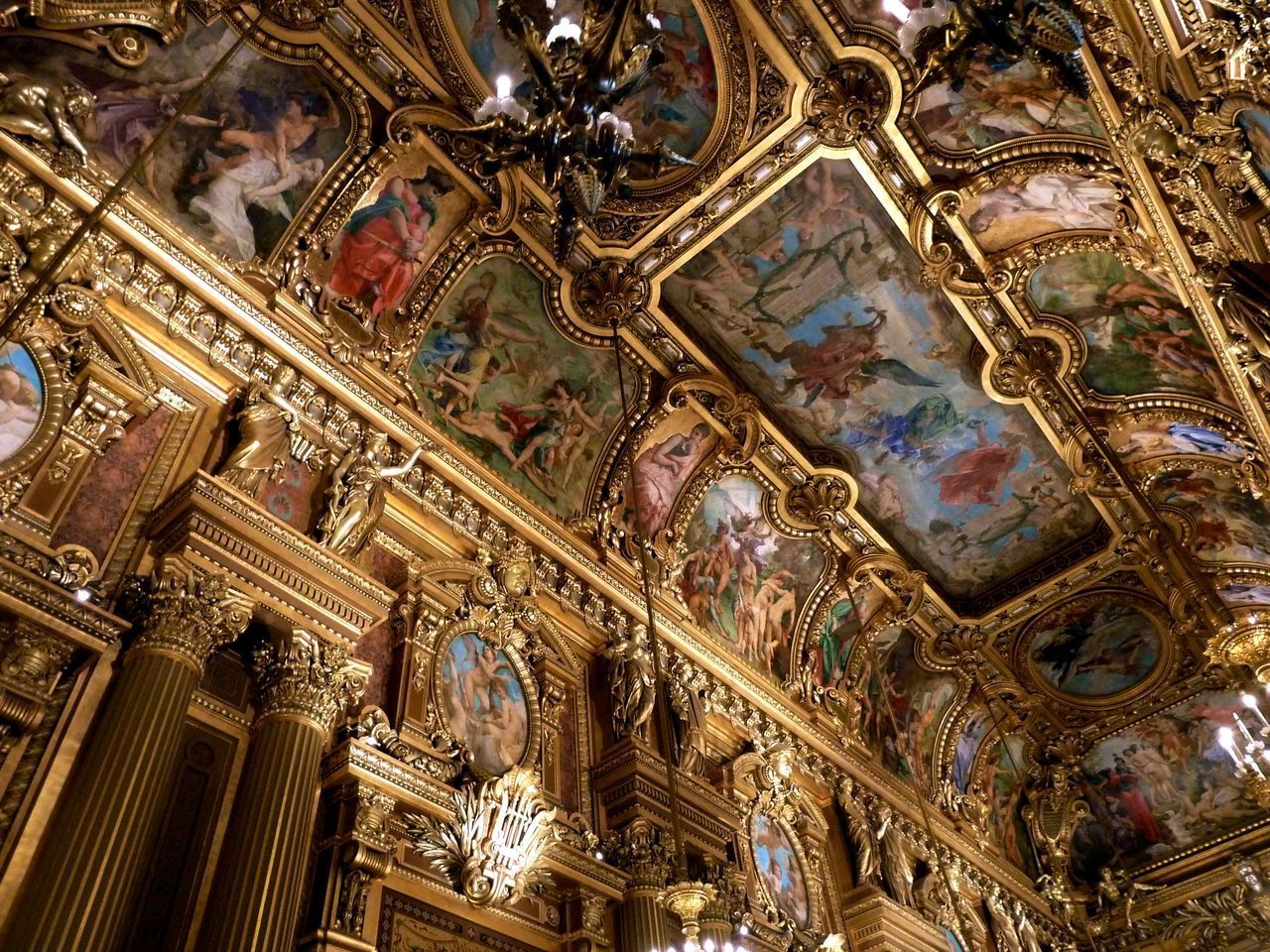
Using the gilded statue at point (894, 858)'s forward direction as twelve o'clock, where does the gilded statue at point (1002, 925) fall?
the gilded statue at point (1002, 925) is roughly at 8 o'clock from the gilded statue at point (894, 858).

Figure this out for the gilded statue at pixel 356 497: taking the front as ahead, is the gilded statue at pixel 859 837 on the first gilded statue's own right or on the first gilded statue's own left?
on the first gilded statue's own left

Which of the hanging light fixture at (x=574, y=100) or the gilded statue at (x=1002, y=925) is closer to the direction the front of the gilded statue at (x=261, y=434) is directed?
the hanging light fixture

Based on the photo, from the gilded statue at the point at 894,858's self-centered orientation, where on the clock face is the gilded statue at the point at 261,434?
the gilded statue at the point at 261,434 is roughly at 2 o'clock from the gilded statue at the point at 894,858.

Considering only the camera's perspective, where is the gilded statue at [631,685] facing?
facing the viewer and to the right of the viewer
